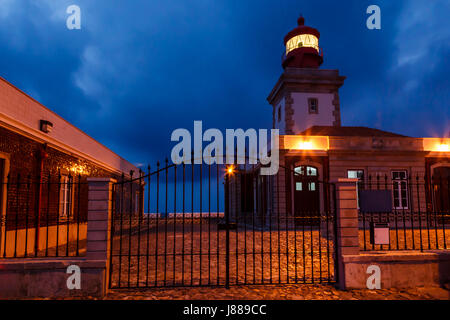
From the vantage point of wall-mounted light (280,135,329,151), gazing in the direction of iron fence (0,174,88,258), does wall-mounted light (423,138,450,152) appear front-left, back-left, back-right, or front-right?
back-left

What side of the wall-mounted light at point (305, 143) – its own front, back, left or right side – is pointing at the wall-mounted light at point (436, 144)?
left

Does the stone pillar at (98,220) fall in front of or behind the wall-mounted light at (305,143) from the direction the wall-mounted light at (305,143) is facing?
in front

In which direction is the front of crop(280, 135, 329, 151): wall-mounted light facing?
toward the camera

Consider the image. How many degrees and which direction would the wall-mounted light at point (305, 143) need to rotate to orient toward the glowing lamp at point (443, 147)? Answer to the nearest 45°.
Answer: approximately 90° to its left

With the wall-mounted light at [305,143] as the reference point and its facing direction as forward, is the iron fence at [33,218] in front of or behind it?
in front

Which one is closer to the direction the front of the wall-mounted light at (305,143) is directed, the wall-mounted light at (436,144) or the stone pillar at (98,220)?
the stone pillar

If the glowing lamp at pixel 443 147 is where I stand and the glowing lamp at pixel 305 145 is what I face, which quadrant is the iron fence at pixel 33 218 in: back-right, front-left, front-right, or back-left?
front-left

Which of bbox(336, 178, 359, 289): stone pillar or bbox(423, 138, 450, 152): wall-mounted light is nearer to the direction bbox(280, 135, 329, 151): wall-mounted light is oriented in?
the stone pillar
